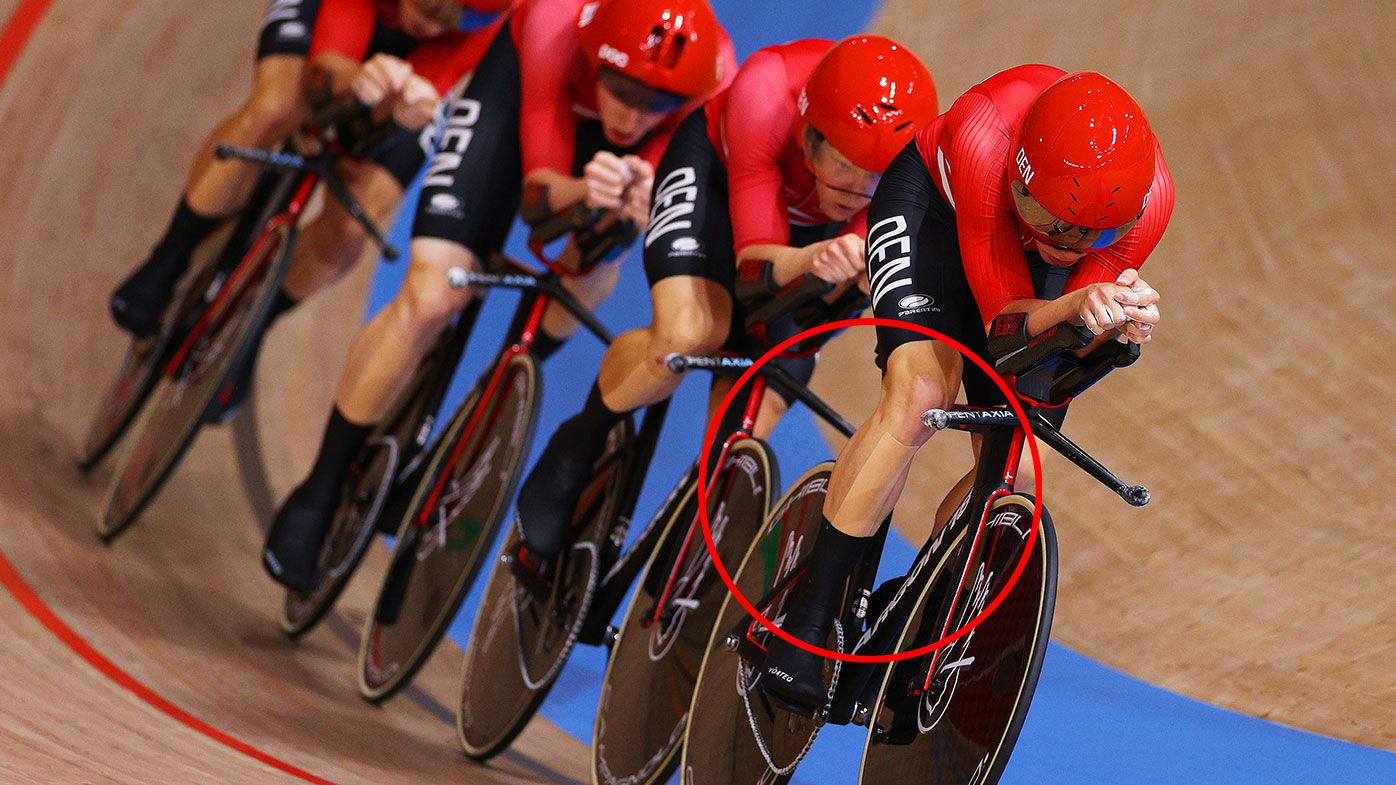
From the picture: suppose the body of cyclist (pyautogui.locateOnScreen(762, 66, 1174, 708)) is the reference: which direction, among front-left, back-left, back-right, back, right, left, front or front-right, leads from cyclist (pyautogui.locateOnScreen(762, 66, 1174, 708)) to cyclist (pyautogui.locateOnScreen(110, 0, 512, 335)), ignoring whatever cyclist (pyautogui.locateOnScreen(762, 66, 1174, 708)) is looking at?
back

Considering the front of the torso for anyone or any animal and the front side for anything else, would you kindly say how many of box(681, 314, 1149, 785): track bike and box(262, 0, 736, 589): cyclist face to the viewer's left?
0

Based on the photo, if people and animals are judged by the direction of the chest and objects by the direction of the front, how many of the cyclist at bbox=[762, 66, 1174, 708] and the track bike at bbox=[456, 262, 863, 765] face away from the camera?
0

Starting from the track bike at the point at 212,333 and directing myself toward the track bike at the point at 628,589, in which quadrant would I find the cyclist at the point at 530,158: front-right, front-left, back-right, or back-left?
front-left

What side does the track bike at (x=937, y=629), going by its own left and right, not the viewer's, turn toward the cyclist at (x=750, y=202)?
back

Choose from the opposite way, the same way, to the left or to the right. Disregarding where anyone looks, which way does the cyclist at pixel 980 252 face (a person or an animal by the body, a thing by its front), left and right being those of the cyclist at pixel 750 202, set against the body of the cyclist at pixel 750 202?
the same way

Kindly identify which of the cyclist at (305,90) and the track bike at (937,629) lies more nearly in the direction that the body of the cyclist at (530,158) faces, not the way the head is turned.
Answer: the track bike

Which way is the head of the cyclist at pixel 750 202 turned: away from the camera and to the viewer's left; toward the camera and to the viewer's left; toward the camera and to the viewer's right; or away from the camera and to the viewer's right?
toward the camera and to the viewer's right

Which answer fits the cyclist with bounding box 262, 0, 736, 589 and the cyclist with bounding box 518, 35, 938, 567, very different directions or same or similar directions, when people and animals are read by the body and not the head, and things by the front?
same or similar directions

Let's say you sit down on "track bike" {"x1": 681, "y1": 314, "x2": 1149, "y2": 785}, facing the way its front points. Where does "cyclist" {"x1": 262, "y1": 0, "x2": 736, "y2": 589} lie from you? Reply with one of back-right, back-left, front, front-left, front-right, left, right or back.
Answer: back

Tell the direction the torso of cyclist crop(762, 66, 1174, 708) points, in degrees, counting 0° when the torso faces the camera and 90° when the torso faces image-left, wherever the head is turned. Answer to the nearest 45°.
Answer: approximately 315°

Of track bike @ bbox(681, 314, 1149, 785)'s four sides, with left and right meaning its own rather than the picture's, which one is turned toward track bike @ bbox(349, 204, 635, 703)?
back

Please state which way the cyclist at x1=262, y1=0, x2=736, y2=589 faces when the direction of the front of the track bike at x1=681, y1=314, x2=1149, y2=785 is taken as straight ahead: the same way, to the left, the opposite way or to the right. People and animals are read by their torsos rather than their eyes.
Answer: the same way

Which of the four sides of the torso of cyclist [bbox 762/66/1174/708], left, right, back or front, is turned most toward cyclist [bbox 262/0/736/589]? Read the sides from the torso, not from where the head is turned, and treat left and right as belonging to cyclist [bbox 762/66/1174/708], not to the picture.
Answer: back

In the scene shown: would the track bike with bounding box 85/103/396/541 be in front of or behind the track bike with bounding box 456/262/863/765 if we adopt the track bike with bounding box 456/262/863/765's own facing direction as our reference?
behind

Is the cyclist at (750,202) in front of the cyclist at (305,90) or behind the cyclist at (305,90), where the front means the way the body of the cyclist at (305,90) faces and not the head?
in front

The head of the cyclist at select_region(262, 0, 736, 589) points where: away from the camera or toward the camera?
toward the camera

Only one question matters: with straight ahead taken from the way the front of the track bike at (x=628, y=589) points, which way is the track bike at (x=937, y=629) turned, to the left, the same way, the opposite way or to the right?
the same way

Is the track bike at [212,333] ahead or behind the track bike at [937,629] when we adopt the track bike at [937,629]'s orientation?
behind

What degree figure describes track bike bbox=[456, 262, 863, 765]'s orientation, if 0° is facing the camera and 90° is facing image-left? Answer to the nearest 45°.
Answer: approximately 315°

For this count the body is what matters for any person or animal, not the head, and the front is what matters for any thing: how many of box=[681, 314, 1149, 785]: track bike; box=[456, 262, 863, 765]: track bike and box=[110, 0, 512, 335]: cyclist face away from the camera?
0

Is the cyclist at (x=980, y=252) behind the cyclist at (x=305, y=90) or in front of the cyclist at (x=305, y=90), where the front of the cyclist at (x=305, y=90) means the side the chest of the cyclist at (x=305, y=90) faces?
in front
